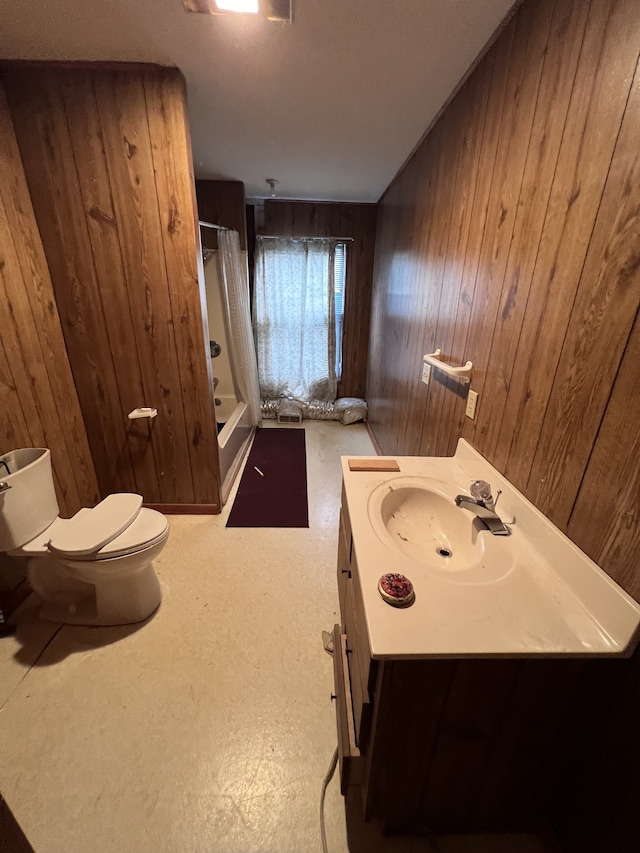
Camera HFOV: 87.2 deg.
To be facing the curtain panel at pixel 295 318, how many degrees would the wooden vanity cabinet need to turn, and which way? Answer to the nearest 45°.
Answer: approximately 45° to its right

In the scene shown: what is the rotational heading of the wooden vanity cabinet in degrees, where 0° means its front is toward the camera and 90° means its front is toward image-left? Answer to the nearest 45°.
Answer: approximately 90°

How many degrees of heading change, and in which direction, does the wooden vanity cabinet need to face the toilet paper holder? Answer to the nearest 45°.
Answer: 0° — it already faces it

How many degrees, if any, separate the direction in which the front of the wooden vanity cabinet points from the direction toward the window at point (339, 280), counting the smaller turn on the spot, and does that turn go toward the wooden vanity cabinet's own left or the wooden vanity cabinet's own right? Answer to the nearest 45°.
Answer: approximately 45° to the wooden vanity cabinet's own right
